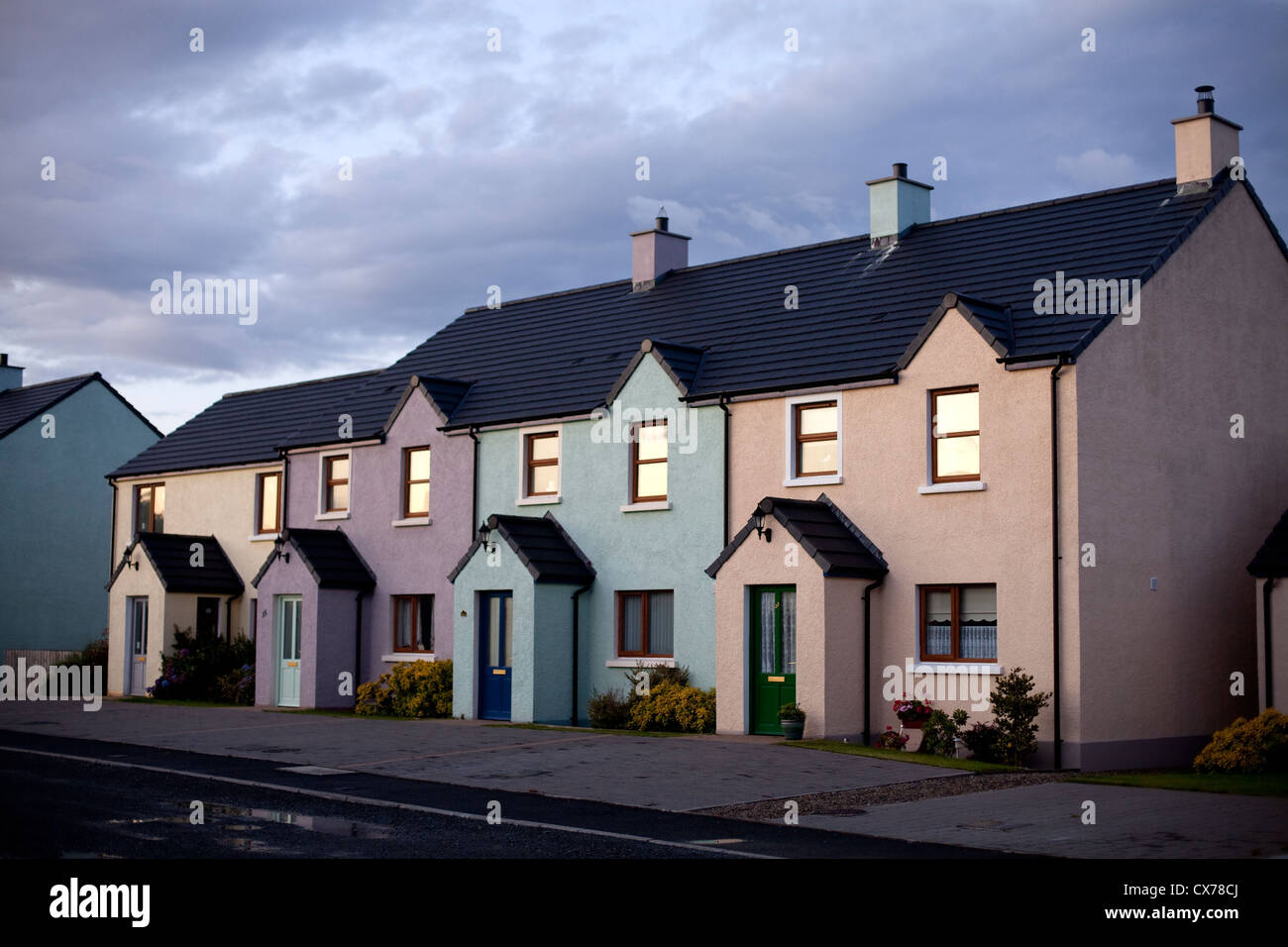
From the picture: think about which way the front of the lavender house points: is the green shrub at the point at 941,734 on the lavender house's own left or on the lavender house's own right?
on the lavender house's own left

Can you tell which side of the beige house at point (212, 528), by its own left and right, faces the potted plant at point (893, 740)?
left

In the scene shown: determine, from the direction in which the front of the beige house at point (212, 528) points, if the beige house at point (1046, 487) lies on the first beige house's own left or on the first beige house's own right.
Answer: on the first beige house's own left

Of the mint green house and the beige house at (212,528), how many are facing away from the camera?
0

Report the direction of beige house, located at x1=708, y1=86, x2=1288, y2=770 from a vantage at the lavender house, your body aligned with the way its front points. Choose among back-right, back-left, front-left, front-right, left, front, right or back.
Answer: left

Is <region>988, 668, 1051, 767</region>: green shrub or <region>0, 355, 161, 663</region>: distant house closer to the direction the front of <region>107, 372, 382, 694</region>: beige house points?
the green shrub

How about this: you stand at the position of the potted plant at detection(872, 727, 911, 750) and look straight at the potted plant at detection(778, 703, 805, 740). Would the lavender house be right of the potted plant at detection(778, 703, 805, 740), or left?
right
